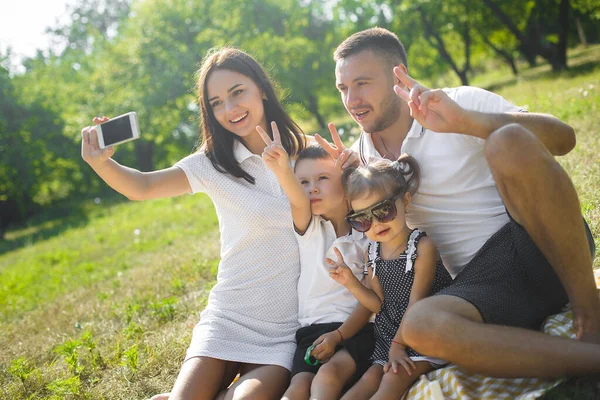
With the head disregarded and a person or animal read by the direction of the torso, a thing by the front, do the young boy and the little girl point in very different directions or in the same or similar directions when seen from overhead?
same or similar directions

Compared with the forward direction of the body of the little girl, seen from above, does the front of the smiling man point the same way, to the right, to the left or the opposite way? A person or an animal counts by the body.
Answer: the same way

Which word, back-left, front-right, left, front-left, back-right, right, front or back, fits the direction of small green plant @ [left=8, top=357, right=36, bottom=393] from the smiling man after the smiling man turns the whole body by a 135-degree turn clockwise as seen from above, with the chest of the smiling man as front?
left

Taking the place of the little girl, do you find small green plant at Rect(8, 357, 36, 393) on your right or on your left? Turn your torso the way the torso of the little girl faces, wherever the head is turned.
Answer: on your right

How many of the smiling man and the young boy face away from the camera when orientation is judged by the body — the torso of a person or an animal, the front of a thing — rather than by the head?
0

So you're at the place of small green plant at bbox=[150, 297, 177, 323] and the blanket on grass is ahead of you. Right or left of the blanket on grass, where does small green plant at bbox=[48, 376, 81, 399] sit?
right

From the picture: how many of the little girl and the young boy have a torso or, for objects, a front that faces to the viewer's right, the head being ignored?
0

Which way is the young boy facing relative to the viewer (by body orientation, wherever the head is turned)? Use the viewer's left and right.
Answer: facing the viewer and to the left of the viewer

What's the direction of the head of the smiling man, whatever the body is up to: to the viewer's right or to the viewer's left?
to the viewer's left

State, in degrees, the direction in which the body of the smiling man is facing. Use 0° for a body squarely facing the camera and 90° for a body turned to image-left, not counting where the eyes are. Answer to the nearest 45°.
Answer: approximately 45°

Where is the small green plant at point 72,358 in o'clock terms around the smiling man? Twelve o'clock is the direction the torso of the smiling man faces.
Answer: The small green plant is roughly at 2 o'clock from the smiling man.

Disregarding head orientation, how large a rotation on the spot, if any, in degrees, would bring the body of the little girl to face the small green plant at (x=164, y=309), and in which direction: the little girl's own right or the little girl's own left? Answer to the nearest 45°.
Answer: approximately 90° to the little girl's own right

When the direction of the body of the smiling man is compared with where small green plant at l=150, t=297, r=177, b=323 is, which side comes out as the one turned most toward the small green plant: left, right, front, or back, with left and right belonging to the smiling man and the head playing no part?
right

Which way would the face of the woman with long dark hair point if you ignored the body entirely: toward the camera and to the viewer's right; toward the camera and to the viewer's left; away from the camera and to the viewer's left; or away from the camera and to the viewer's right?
toward the camera and to the viewer's left

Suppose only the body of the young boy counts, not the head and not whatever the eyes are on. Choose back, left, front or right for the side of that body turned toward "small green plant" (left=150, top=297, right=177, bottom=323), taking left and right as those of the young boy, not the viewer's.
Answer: right
